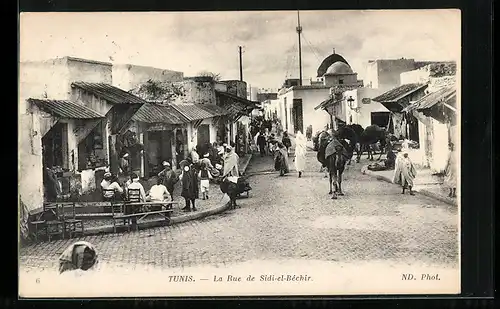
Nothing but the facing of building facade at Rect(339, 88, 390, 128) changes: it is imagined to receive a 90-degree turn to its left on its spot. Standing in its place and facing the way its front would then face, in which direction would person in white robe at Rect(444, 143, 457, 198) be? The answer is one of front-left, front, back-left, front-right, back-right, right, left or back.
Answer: right

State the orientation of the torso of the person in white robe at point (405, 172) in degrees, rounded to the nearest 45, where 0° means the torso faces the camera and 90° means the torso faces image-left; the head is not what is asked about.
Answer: approximately 0°

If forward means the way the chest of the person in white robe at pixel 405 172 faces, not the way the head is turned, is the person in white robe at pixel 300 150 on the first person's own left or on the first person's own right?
on the first person's own right
